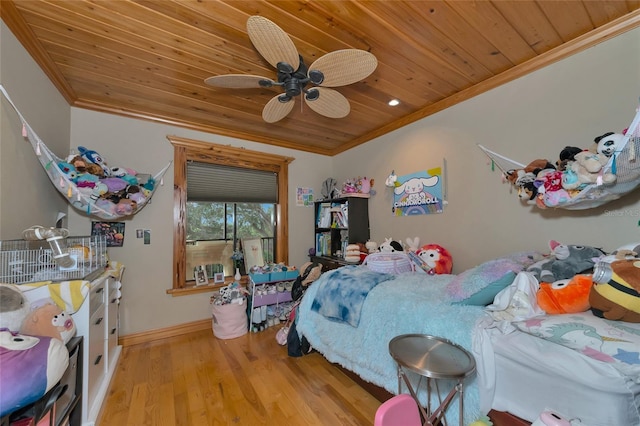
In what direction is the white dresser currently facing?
to the viewer's right

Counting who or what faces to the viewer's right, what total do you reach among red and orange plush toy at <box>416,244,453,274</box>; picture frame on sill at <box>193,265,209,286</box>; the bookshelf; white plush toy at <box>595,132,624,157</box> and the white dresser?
1

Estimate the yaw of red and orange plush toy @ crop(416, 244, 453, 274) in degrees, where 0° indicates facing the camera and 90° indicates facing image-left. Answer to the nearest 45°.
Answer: approximately 45°

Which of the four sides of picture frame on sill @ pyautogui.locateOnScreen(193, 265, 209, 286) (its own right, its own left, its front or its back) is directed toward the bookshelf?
left

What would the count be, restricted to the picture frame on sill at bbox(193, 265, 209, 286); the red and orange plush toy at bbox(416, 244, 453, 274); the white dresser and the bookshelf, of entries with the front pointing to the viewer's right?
1

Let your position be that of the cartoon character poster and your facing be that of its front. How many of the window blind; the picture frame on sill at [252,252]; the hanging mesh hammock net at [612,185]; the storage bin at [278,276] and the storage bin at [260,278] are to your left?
1

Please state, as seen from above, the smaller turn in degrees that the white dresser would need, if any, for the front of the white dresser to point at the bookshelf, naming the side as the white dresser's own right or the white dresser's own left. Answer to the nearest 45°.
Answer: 0° — it already faces it

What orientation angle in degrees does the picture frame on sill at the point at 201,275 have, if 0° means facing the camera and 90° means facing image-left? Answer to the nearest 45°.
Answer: approximately 0°

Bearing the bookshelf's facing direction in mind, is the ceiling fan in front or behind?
in front

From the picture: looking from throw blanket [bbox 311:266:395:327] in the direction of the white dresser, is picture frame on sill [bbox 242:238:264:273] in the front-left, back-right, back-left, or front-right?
front-right

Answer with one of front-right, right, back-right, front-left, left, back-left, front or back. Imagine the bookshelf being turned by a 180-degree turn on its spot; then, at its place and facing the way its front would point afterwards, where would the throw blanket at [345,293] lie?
back-right

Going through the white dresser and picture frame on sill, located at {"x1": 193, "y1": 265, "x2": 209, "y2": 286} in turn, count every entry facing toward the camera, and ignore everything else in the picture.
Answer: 1

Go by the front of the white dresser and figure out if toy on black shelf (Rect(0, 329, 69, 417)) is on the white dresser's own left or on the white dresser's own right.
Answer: on the white dresser's own right

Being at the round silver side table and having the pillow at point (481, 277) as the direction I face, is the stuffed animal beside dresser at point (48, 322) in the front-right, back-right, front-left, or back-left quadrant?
back-left

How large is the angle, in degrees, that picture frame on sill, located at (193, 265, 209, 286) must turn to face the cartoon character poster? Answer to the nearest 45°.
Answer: approximately 45° to its left
